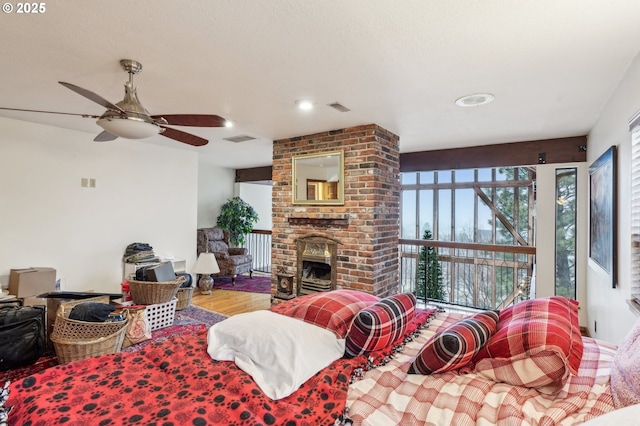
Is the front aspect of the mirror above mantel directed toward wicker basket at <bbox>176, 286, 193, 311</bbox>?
no

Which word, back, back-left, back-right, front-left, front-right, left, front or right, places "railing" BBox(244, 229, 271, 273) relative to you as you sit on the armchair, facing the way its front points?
left

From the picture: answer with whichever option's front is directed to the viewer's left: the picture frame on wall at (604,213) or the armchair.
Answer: the picture frame on wall

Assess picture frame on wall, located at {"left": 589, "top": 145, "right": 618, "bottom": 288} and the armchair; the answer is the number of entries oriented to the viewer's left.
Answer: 1

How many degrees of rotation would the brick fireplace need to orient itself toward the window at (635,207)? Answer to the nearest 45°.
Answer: approximately 90° to its left

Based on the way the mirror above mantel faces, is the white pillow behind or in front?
in front

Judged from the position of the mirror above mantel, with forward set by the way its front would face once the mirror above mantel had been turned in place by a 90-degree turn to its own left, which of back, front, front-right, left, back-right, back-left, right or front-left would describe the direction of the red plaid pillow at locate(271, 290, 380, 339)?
front-right

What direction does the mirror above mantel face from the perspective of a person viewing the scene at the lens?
facing the viewer and to the left of the viewer

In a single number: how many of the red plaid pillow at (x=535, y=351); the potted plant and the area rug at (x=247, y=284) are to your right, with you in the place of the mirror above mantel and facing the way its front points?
2

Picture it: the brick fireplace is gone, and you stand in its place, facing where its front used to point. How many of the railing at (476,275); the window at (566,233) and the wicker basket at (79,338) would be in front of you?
1

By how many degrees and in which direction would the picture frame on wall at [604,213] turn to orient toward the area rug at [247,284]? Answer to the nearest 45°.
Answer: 0° — it already faces it

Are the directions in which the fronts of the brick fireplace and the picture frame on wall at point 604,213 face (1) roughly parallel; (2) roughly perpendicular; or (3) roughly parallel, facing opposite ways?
roughly perpendicular

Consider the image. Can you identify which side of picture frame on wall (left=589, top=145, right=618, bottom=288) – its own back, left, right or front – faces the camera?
left

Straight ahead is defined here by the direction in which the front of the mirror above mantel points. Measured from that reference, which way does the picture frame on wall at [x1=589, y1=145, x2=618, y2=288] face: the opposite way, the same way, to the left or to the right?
to the right
